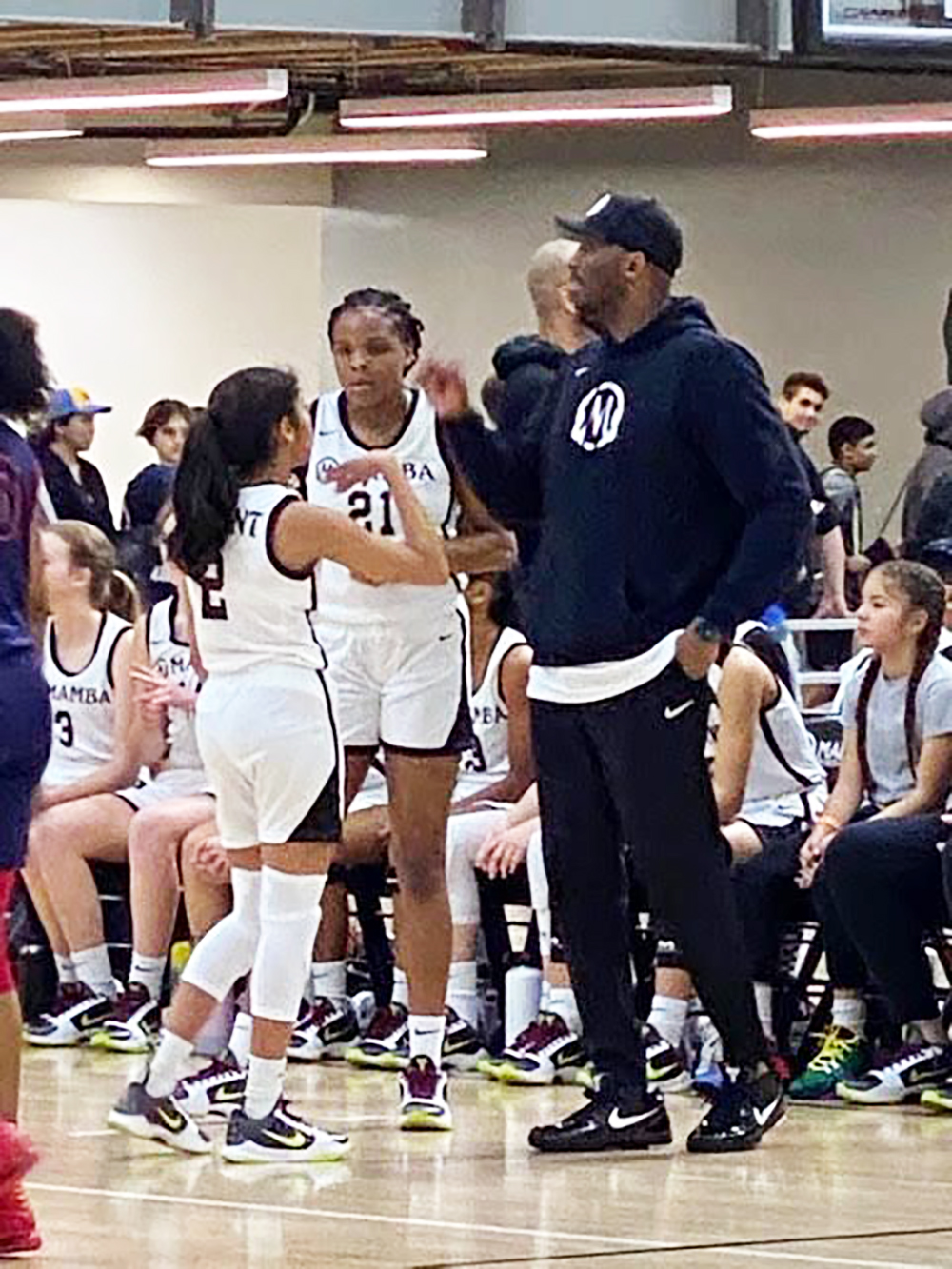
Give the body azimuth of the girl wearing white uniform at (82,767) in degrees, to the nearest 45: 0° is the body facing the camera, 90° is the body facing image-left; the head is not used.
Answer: approximately 45°

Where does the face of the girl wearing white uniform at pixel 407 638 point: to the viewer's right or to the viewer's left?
to the viewer's left

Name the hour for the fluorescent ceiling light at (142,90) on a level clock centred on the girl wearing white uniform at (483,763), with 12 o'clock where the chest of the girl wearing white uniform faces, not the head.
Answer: The fluorescent ceiling light is roughly at 4 o'clock from the girl wearing white uniform.

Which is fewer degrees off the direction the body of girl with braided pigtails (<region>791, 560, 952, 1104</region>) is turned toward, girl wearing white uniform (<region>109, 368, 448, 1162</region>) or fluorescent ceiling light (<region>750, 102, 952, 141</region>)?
the girl wearing white uniform

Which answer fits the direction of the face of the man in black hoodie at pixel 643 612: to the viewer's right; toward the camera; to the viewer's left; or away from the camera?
to the viewer's left

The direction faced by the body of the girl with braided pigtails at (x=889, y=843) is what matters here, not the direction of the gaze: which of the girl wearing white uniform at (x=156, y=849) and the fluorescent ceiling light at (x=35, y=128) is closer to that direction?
the girl wearing white uniform

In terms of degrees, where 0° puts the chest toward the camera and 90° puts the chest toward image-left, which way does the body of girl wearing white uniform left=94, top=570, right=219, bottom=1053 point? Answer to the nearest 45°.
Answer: approximately 45°

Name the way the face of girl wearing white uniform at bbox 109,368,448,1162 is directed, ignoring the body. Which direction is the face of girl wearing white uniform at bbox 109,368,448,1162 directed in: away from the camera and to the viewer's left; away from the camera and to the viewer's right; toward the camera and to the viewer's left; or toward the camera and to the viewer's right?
away from the camera and to the viewer's right

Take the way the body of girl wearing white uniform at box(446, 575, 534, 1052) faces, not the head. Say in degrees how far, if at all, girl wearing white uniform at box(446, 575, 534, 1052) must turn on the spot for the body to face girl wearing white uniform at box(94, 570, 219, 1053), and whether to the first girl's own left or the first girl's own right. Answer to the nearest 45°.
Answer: approximately 45° to the first girl's own right
